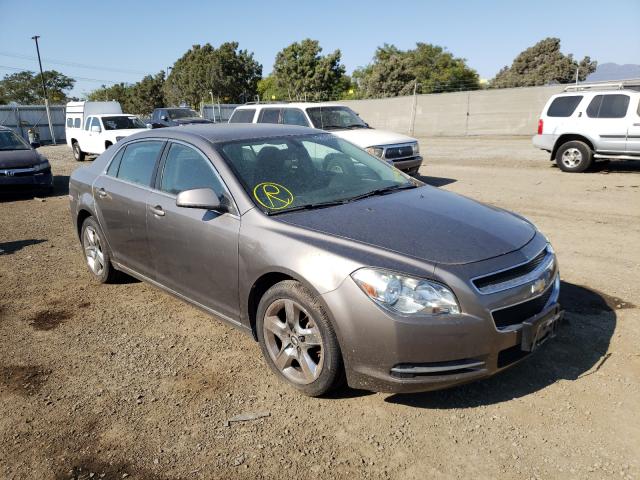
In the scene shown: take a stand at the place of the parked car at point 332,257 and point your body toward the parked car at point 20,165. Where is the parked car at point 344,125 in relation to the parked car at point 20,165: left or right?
right

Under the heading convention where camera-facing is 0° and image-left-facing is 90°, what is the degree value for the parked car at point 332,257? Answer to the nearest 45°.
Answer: approximately 315°

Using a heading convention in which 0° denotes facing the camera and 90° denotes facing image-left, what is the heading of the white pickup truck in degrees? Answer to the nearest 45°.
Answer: approximately 315°

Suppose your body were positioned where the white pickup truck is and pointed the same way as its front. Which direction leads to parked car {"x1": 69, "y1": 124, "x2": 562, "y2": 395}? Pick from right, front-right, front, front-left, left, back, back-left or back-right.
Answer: front-right

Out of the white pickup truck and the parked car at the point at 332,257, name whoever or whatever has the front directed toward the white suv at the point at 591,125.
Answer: the white pickup truck

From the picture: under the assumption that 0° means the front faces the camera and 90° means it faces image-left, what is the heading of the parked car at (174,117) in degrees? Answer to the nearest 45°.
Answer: approximately 315°

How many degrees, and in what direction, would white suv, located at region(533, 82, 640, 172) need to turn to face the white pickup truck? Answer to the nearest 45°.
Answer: approximately 180°

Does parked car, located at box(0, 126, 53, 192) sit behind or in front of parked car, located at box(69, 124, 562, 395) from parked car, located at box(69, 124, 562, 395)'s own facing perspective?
behind

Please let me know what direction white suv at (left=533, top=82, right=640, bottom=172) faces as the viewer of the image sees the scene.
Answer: facing to the right of the viewer

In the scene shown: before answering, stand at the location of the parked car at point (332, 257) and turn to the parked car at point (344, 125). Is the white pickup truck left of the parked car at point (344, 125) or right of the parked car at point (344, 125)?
left

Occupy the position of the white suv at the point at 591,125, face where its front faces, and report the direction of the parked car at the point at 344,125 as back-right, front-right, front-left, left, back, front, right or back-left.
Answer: back-right

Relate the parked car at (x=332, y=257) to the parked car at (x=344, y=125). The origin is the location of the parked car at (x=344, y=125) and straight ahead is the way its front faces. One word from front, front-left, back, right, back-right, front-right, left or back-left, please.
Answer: front-right
